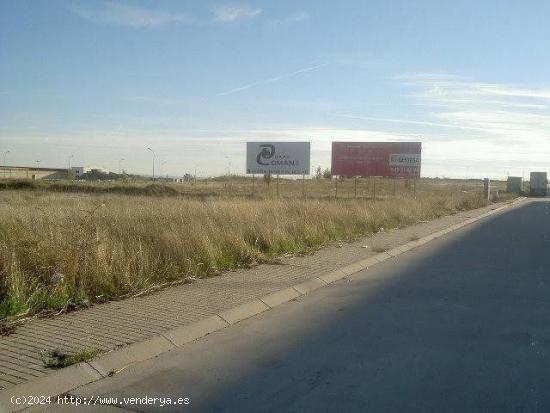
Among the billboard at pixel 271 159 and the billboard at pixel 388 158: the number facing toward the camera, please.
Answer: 2

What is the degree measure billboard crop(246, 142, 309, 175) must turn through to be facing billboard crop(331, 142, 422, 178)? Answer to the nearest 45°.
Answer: approximately 90° to its left

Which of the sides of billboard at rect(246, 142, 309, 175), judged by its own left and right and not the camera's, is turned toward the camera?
front

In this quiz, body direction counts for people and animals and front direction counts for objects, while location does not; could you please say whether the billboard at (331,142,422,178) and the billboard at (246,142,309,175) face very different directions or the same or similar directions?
same or similar directions

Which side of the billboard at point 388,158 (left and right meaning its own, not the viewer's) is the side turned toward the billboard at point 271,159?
right
